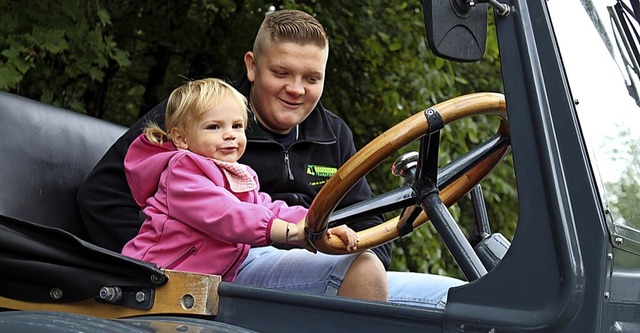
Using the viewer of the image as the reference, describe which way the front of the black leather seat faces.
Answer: facing the viewer and to the right of the viewer
